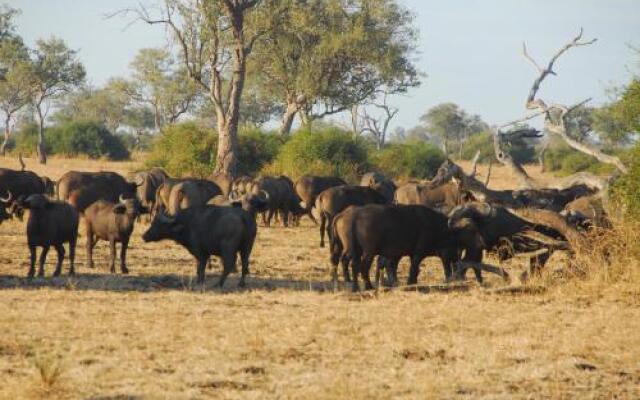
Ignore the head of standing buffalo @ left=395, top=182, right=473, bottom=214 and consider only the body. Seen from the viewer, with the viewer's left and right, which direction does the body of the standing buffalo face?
facing to the right of the viewer

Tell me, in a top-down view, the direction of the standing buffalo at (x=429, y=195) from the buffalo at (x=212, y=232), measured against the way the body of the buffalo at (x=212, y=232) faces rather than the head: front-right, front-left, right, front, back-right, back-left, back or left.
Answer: back-right

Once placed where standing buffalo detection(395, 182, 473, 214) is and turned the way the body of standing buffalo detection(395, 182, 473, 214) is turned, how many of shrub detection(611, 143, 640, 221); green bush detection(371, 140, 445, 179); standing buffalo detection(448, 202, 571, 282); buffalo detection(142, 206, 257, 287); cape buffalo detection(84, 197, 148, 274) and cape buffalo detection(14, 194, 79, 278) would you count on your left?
1

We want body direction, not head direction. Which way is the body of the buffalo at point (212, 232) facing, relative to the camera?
to the viewer's left

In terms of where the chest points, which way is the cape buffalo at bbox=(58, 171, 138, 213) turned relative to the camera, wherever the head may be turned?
to the viewer's right

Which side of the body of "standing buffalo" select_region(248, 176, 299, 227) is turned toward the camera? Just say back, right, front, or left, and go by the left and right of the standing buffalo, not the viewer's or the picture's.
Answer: left

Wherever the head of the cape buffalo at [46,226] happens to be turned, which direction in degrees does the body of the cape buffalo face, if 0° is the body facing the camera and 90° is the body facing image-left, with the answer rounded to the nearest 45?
approximately 45°
